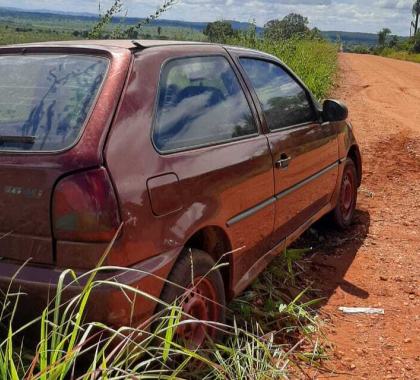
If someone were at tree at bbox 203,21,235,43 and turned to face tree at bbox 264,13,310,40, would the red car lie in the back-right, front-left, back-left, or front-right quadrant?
back-right

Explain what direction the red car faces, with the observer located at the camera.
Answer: facing away from the viewer and to the right of the viewer

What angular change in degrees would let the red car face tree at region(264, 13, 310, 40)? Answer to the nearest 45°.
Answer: approximately 45° to its left

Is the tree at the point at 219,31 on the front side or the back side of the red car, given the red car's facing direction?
on the front side
